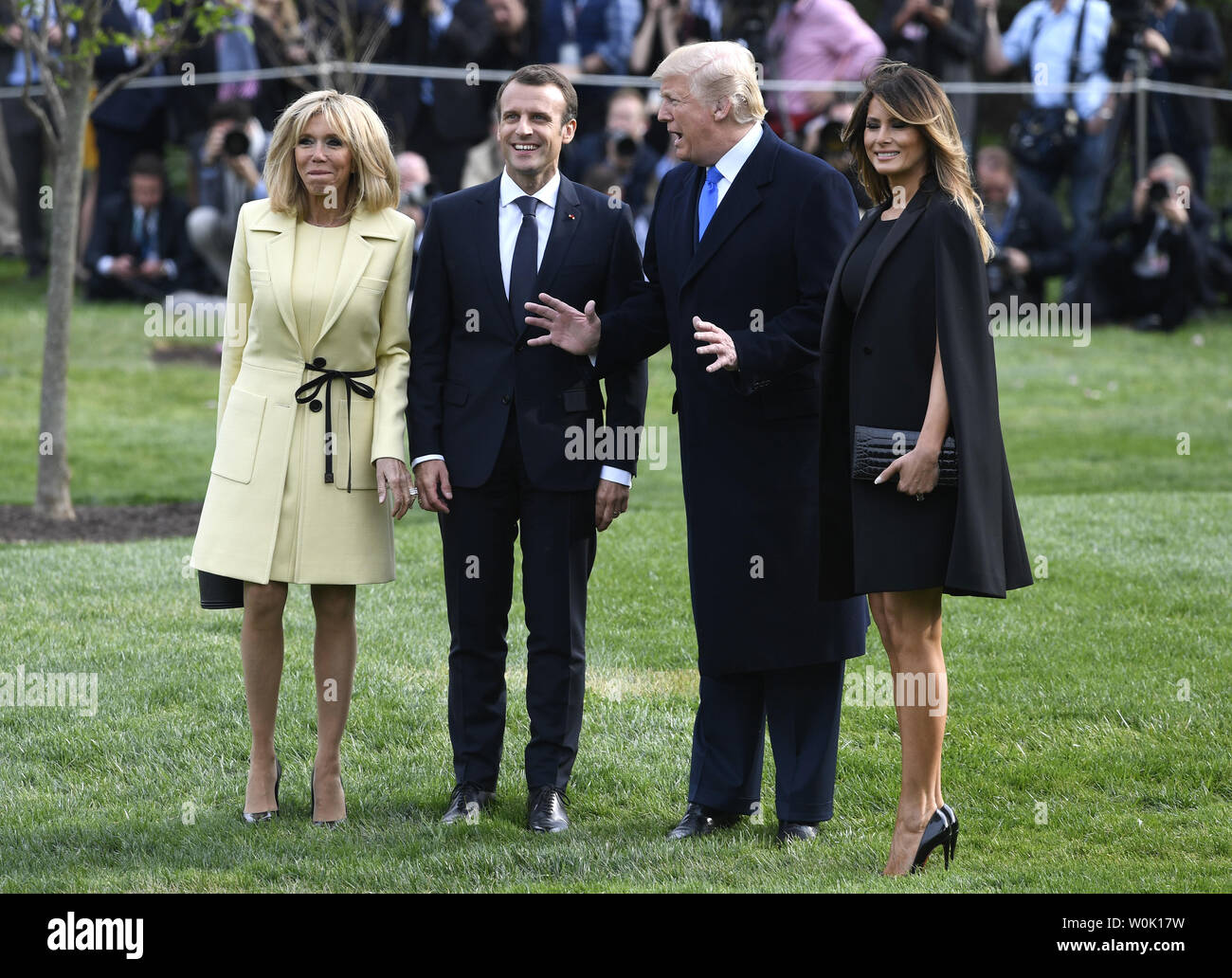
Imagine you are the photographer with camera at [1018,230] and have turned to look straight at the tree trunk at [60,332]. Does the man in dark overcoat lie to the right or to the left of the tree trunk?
left

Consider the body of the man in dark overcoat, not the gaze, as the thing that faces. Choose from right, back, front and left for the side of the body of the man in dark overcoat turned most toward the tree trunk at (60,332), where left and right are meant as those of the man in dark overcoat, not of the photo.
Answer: right

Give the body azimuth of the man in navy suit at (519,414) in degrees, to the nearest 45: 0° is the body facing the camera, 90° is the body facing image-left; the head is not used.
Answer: approximately 0°

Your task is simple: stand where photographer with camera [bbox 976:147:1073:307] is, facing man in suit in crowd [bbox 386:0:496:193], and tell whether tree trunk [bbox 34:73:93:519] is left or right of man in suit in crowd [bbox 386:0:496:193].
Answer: left

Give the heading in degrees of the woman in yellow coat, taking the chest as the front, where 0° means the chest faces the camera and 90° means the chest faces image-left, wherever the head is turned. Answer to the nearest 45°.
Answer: approximately 0°

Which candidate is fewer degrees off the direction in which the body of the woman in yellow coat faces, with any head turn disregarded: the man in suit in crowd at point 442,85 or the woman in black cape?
the woman in black cape
